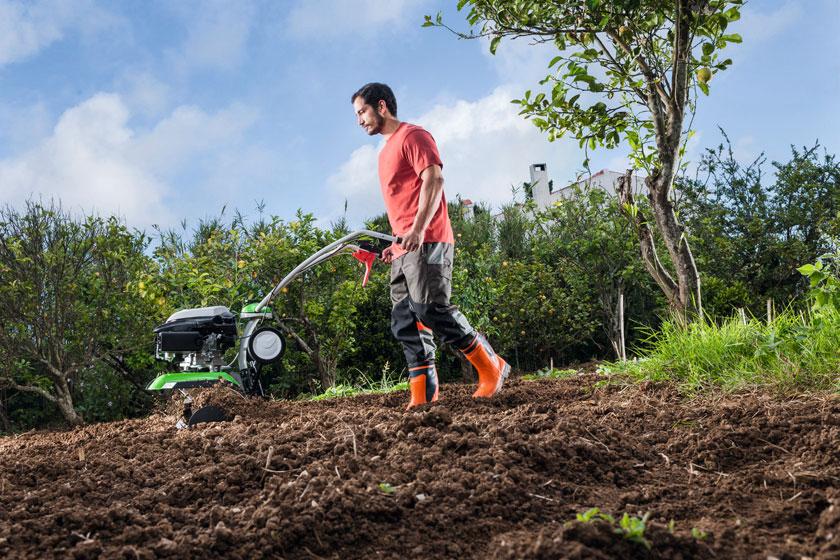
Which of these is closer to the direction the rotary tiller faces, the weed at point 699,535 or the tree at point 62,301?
the tree

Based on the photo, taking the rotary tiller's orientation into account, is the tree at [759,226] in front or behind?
behind

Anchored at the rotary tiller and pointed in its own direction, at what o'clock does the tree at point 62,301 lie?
The tree is roughly at 2 o'clock from the rotary tiller.

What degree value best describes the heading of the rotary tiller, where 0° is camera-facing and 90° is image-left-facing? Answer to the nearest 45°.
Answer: approximately 90°

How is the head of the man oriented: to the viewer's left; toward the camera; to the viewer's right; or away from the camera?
to the viewer's left

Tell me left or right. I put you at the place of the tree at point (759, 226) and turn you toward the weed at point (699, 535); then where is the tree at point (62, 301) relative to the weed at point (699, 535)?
right

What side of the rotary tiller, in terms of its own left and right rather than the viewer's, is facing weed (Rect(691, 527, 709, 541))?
left
